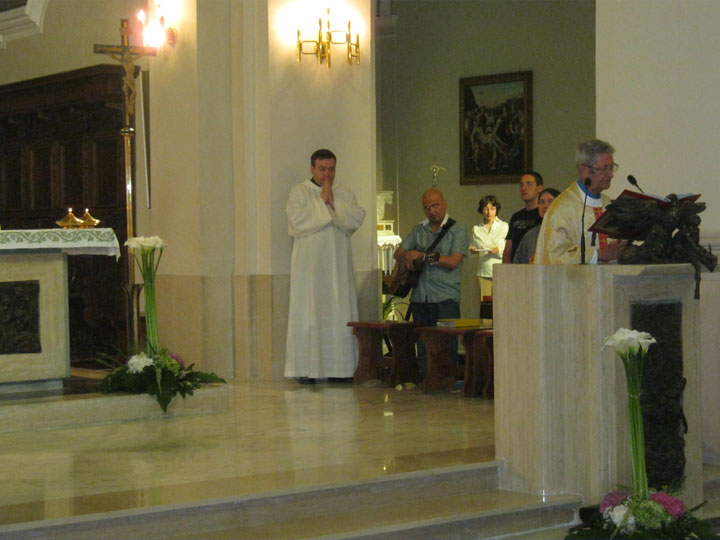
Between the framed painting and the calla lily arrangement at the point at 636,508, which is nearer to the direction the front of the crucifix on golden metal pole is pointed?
the calla lily arrangement

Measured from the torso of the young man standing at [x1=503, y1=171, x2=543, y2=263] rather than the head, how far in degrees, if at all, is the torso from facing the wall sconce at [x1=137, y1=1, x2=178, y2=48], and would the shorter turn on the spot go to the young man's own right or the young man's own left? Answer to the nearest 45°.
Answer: approximately 45° to the young man's own right

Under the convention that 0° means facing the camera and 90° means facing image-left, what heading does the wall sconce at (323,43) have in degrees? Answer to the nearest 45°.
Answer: approximately 0°

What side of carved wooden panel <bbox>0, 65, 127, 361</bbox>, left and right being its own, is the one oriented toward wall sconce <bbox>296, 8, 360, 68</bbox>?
left

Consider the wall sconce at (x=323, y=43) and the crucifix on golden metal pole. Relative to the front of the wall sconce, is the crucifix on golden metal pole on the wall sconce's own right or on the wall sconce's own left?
on the wall sconce's own right

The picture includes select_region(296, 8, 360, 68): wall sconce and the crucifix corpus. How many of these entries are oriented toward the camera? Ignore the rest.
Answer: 2

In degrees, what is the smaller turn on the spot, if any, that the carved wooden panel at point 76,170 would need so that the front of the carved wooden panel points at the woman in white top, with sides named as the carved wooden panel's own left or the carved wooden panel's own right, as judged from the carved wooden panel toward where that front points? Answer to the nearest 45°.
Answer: approximately 135° to the carved wooden panel's own left

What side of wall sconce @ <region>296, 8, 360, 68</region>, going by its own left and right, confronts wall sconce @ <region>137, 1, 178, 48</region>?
right
